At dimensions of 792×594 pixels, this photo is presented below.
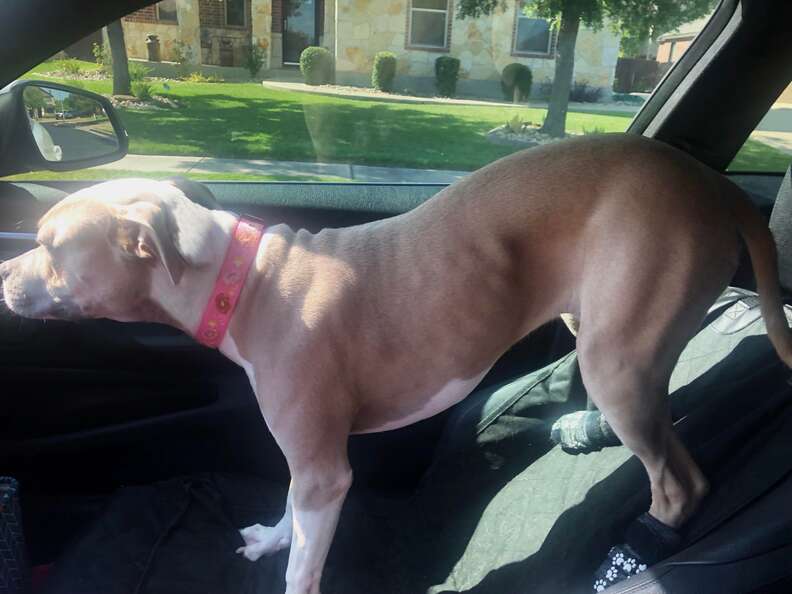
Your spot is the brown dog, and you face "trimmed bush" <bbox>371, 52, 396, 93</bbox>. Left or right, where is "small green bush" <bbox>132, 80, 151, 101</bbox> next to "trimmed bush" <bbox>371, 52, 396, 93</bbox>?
left

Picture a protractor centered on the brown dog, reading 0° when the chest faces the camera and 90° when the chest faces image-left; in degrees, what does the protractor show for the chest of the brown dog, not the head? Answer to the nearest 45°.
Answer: approximately 90°

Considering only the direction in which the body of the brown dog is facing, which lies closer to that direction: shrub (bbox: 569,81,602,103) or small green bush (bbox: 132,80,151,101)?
the small green bush

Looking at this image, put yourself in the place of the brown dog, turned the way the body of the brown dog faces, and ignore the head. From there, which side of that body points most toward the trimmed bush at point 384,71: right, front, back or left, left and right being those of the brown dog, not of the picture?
right

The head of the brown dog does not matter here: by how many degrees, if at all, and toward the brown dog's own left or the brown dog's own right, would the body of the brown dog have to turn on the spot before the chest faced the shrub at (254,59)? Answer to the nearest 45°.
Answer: approximately 45° to the brown dog's own right

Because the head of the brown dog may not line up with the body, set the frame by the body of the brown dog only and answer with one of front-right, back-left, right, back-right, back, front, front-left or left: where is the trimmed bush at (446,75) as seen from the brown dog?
right

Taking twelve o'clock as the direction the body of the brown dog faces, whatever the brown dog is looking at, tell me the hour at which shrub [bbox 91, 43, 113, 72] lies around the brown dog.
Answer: The shrub is roughly at 1 o'clock from the brown dog.

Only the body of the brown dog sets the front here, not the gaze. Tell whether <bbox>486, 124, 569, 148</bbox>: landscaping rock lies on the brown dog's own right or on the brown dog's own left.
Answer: on the brown dog's own right

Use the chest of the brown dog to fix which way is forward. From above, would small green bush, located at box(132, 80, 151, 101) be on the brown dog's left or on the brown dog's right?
on the brown dog's right

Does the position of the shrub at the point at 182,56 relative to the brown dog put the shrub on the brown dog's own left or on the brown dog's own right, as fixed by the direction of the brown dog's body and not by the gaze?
on the brown dog's own right

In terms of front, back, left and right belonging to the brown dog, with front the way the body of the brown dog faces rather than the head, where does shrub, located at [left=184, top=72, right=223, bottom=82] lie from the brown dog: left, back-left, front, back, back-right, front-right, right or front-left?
front-right
